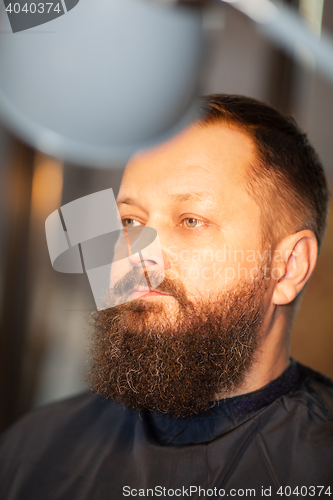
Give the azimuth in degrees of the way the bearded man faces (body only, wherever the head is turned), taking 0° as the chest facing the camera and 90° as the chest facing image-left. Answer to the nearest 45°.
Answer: approximately 45°

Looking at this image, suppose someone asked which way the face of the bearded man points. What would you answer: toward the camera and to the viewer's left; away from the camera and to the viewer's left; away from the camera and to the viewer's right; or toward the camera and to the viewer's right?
toward the camera and to the viewer's left
